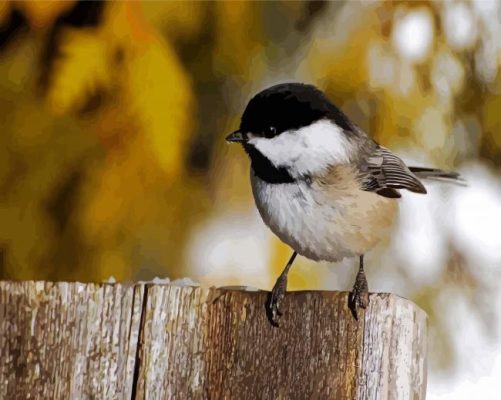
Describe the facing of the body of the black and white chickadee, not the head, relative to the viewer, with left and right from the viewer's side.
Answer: facing the viewer and to the left of the viewer
